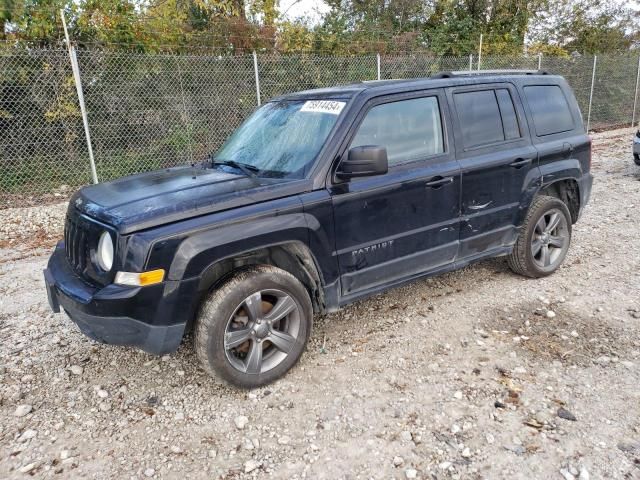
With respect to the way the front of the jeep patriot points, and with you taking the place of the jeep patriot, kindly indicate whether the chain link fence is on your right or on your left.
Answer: on your right

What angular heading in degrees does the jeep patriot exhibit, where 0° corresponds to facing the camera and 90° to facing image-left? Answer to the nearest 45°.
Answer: approximately 45°
